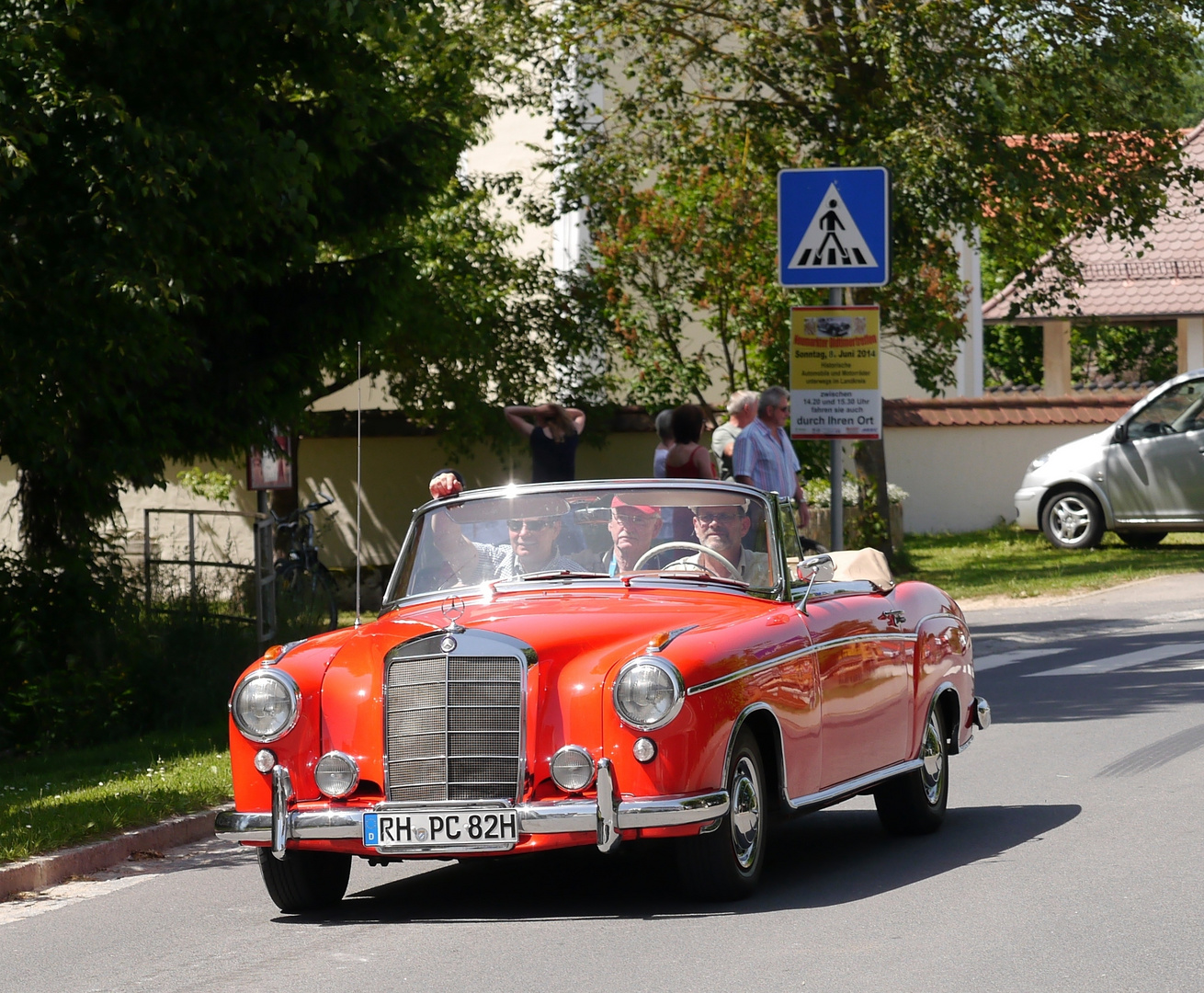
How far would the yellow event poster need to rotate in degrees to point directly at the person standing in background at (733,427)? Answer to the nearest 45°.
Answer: approximately 135° to its right

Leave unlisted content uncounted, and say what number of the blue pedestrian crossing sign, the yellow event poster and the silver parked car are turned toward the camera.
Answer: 2

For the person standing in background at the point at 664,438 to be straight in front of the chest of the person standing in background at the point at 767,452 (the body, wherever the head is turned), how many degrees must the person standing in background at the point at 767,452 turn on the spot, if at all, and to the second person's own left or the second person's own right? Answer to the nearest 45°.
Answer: approximately 135° to the second person's own right

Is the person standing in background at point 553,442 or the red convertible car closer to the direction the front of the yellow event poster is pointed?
the red convertible car

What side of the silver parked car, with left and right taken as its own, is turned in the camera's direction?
left

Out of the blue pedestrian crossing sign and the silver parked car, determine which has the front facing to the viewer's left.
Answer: the silver parked car

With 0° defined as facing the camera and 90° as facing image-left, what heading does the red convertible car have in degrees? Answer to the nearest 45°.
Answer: approximately 45°

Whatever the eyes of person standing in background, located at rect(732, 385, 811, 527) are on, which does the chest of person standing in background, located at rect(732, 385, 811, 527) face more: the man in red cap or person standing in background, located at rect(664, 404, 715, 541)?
the man in red cap
